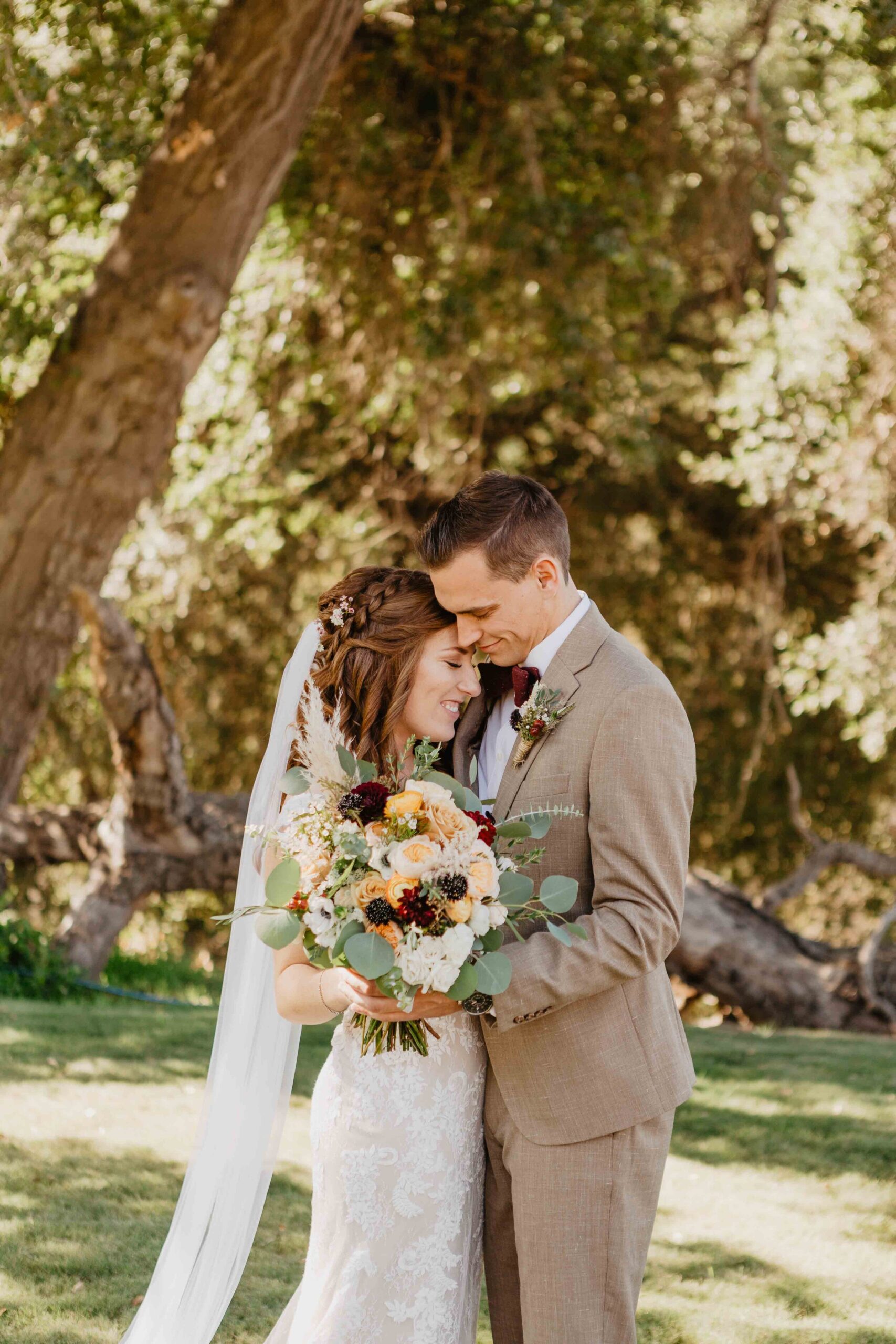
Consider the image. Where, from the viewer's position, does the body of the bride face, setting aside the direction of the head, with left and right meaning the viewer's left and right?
facing the viewer and to the right of the viewer

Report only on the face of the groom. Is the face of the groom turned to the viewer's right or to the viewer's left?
to the viewer's left

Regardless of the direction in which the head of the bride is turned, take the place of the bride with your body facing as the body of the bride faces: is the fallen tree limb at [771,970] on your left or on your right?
on your left

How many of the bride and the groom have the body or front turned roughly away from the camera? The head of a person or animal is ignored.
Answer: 0

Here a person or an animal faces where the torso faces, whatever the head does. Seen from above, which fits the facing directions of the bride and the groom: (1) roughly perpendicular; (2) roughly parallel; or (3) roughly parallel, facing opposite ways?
roughly perpendicular

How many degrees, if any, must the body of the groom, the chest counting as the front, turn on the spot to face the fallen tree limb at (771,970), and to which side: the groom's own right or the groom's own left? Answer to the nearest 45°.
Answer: approximately 135° to the groom's own right

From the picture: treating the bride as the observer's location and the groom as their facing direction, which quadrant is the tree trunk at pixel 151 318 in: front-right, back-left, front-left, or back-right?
back-left
